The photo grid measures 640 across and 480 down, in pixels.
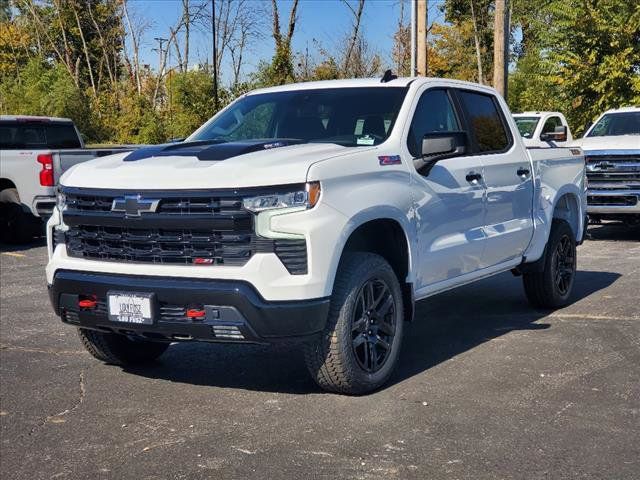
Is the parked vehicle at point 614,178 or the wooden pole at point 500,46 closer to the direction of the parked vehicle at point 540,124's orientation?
the parked vehicle

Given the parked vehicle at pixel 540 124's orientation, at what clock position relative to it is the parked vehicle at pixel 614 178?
the parked vehicle at pixel 614 178 is roughly at 10 o'clock from the parked vehicle at pixel 540 124.

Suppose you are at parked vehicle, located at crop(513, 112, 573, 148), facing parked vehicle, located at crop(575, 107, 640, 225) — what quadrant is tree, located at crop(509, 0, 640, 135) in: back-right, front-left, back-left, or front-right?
back-left

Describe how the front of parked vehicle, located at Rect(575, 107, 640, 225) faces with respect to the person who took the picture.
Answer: facing the viewer

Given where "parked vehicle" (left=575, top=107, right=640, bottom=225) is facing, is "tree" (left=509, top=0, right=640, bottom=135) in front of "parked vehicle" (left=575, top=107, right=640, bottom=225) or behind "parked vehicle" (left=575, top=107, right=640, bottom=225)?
behind

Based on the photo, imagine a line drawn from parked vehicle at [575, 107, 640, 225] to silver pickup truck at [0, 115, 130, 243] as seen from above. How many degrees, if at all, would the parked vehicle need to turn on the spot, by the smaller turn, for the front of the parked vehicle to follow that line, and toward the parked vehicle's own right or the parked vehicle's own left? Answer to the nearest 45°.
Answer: approximately 90° to the parked vehicle's own right

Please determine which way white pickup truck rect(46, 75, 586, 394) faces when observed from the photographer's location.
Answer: facing the viewer and to the left of the viewer

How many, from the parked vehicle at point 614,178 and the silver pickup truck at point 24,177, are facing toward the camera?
1

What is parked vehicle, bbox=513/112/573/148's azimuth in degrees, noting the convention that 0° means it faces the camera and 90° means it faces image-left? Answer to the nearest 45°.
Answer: approximately 45°

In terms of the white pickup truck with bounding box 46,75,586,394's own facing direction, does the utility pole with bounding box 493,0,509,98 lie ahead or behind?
behind
